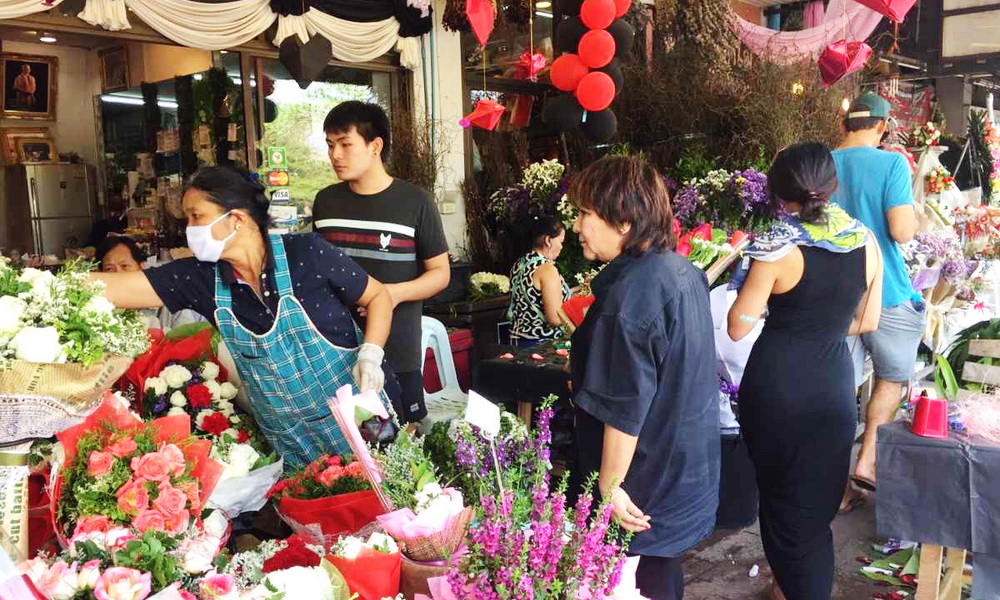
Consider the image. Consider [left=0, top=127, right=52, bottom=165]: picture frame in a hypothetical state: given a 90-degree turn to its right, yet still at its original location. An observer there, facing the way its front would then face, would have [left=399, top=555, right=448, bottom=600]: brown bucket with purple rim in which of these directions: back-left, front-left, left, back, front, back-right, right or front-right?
left

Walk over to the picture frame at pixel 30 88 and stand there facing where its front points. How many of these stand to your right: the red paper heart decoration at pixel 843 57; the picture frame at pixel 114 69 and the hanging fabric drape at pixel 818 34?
0

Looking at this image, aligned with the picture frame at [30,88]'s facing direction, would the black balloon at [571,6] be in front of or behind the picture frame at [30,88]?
in front

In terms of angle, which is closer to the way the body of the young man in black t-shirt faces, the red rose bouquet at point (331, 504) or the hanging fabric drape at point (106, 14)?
the red rose bouquet

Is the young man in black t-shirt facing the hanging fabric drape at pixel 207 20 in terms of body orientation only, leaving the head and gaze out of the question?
no

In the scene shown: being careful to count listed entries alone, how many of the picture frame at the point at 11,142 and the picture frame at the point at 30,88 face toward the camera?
2

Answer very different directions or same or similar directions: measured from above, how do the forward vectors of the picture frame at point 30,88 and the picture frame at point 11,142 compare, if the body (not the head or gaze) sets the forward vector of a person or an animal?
same or similar directions

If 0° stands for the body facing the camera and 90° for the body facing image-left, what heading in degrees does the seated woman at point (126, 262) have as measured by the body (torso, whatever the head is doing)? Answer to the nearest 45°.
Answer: approximately 45°

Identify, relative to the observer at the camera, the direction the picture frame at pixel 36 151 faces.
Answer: facing the viewer

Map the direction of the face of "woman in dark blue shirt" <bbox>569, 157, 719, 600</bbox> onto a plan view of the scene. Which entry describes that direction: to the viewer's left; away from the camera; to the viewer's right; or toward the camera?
to the viewer's left

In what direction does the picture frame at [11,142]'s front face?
toward the camera

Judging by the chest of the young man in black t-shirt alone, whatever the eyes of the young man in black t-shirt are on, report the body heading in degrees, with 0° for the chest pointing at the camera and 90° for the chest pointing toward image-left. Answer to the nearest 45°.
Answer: approximately 45°

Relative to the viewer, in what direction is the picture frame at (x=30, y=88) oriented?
toward the camera

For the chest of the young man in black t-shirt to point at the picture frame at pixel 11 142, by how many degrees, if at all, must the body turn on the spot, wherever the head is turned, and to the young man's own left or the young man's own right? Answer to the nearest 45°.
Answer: approximately 90° to the young man's own right
